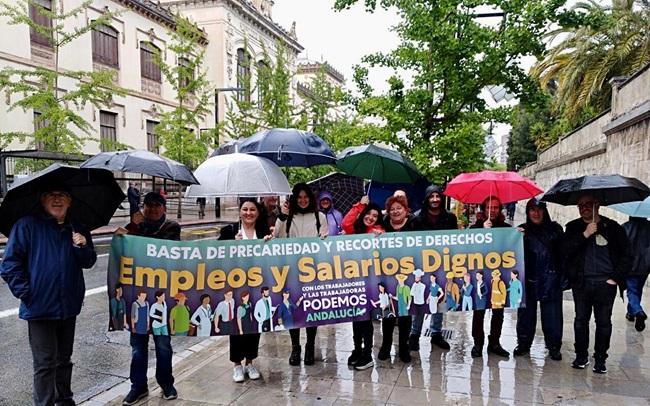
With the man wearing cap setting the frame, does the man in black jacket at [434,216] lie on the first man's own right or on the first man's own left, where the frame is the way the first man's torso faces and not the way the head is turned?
on the first man's own left

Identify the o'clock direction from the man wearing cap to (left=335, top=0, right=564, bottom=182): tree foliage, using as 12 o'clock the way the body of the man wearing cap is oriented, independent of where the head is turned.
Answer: The tree foliage is roughly at 8 o'clock from the man wearing cap.

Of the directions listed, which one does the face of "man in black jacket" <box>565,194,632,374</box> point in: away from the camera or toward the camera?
toward the camera

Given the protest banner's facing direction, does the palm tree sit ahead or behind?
behind

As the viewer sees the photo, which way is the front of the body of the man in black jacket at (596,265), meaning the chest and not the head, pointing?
toward the camera

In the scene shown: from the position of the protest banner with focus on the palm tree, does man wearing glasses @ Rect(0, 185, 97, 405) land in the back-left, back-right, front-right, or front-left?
back-left

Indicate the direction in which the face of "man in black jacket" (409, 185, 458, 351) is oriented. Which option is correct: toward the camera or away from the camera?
toward the camera

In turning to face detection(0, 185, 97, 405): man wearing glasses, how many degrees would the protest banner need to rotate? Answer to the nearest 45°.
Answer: approximately 45° to its right

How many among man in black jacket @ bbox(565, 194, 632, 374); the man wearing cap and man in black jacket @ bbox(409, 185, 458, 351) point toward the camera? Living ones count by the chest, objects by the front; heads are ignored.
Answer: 3

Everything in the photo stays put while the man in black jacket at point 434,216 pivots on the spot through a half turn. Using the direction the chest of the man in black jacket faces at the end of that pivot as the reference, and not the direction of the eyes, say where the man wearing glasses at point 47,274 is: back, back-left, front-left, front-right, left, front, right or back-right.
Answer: back-left

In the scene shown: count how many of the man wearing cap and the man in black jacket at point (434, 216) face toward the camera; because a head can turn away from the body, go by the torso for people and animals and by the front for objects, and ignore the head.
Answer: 2

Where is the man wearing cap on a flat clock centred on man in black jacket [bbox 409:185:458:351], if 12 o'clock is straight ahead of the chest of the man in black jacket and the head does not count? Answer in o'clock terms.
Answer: The man wearing cap is roughly at 2 o'clock from the man in black jacket.

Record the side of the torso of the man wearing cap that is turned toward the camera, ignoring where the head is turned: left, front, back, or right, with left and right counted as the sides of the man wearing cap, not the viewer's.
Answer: front

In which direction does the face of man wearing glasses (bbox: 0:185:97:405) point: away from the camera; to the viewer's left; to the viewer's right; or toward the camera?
toward the camera

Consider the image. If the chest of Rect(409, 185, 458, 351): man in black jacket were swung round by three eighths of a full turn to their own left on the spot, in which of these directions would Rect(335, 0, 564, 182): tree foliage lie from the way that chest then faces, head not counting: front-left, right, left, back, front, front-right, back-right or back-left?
front-left
